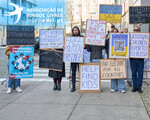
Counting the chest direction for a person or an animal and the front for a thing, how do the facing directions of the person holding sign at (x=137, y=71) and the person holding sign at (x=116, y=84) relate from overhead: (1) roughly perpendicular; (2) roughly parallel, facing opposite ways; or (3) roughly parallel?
roughly parallel

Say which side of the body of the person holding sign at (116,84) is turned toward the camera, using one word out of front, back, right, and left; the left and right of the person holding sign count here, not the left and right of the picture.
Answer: front

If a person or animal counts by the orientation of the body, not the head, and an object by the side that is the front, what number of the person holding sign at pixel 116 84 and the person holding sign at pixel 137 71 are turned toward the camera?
2

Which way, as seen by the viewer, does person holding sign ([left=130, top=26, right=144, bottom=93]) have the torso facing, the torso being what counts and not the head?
toward the camera
